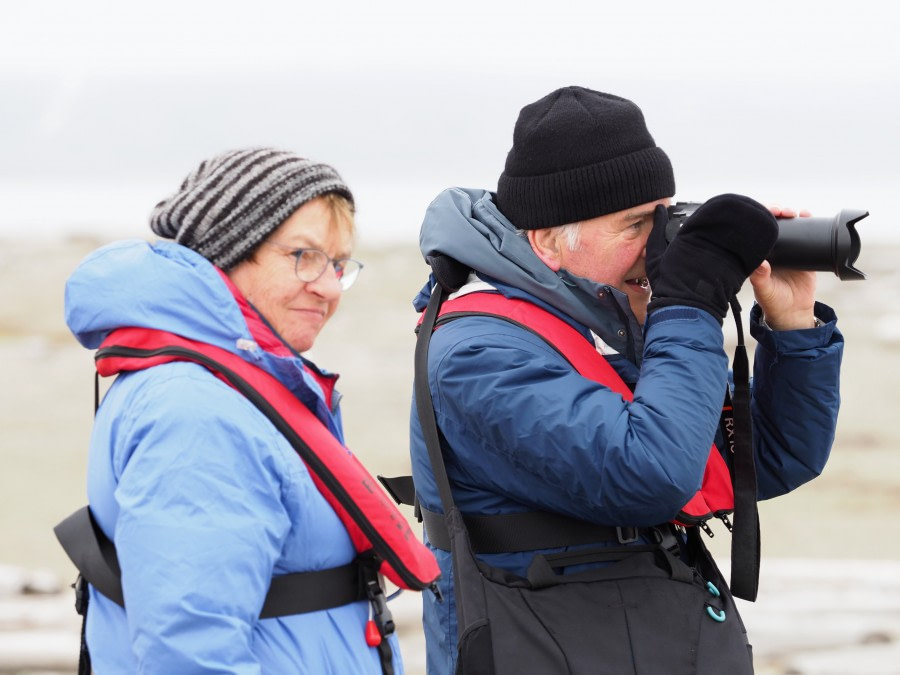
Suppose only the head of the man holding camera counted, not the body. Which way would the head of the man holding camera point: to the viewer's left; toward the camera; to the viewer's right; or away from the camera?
to the viewer's right

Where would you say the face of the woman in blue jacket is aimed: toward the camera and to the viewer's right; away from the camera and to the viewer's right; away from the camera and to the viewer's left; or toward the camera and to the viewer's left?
toward the camera and to the viewer's right

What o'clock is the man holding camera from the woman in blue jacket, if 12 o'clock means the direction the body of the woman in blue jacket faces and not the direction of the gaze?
The man holding camera is roughly at 11 o'clock from the woman in blue jacket.

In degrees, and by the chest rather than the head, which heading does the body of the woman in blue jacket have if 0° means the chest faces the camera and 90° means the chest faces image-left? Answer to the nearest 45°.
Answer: approximately 270°
